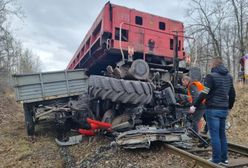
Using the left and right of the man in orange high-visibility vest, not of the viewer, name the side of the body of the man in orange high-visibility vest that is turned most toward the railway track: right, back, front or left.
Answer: left

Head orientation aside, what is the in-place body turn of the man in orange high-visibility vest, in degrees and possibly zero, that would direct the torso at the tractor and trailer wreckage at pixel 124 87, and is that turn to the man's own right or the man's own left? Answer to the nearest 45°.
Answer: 0° — they already face it

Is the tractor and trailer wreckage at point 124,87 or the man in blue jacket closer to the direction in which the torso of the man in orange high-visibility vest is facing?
the tractor and trailer wreckage

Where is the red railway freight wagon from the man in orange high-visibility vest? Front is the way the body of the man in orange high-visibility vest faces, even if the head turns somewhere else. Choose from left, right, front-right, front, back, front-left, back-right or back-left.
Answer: front

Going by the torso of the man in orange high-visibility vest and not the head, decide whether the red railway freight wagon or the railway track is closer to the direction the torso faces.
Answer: the red railway freight wagon

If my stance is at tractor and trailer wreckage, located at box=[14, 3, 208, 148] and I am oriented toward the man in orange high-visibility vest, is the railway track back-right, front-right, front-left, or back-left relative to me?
front-right

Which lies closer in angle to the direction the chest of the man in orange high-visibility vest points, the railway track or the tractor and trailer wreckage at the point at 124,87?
the tractor and trailer wreckage

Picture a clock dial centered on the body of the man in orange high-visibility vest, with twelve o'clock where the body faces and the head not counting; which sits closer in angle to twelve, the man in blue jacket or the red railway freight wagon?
the red railway freight wagon

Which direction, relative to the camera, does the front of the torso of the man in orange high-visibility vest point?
to the viewer's left

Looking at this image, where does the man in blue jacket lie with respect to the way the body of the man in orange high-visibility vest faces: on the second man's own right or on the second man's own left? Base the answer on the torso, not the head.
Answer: on the second man's own left
